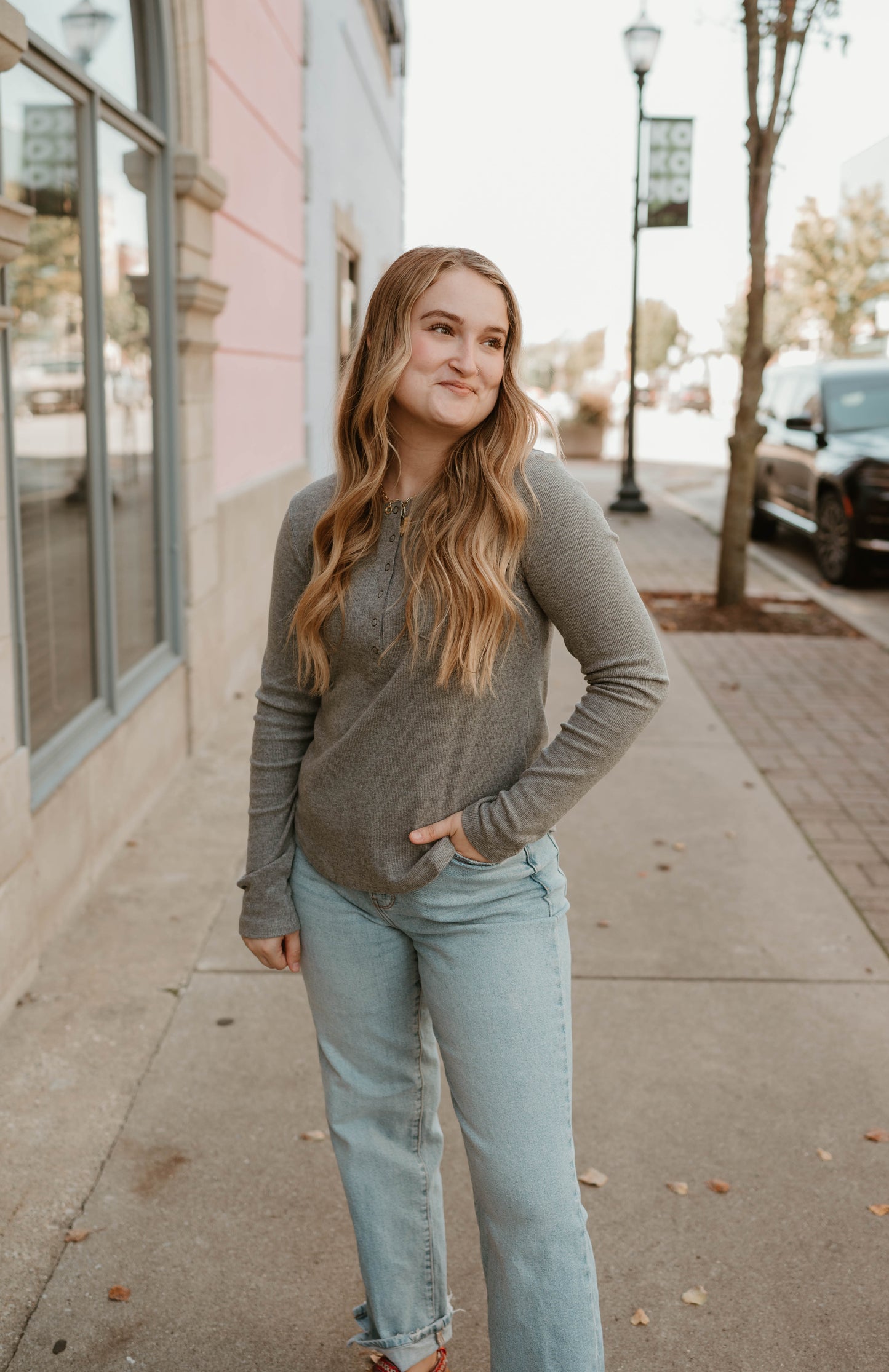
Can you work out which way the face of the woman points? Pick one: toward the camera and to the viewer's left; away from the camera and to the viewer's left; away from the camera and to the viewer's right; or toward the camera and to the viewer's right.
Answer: toward the camera and to the viewer's right

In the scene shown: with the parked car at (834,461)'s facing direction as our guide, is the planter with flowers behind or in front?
behind

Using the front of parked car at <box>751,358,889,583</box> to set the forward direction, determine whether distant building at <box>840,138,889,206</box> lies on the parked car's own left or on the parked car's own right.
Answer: on the parked car's own left

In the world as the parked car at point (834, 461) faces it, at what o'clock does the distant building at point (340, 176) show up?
The distant building is roughly at 4 o'clock from the parked car.

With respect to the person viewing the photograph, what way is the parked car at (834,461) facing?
facing the viewer and to the right of the viewer

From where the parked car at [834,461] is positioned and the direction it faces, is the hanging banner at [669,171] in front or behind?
behind

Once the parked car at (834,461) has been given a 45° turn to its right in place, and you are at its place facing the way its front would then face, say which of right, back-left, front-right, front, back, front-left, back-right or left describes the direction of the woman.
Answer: front
